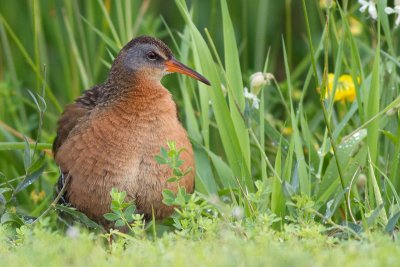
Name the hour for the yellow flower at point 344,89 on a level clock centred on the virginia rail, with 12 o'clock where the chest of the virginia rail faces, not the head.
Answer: The yellow flower is roughly at 10 o'clock from the virginia rail.

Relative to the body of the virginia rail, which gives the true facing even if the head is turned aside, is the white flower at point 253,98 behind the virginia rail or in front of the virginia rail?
in front

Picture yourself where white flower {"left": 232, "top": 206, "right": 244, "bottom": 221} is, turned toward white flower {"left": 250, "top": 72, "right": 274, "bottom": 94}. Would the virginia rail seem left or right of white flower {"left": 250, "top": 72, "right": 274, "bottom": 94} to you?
left

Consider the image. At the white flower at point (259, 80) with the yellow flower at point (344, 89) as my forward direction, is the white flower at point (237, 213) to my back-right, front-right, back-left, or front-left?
back-right

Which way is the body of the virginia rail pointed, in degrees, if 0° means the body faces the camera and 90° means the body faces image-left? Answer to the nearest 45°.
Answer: approximately 315°

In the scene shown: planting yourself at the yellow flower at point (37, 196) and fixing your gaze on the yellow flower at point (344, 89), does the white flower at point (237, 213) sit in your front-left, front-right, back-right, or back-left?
front-right

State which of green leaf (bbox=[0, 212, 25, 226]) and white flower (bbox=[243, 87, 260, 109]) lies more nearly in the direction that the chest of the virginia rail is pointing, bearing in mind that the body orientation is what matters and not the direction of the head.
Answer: the white flower

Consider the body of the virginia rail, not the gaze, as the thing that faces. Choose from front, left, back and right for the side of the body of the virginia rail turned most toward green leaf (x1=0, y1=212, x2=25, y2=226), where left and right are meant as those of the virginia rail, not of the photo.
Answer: right

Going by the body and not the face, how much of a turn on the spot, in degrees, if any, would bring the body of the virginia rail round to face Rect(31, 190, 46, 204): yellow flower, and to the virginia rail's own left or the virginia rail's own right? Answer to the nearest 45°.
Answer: approximately 180°
